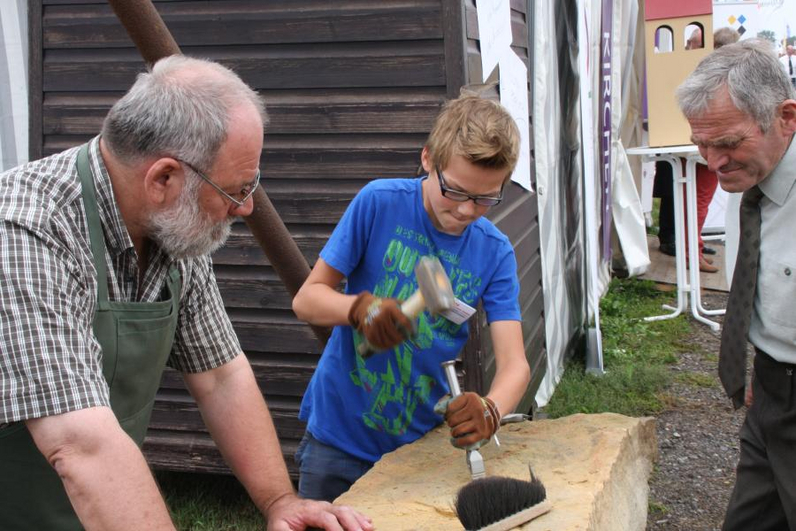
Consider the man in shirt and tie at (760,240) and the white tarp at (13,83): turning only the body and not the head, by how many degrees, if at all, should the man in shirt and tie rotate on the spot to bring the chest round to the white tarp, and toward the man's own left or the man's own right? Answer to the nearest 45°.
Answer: approximately 45° to the man's own right

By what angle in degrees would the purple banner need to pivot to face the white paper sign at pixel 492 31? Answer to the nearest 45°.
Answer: approximately 45° to its right

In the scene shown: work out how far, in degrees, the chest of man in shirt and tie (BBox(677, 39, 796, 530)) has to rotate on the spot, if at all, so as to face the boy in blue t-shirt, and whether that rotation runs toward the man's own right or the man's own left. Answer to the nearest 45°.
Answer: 0° — they already face them

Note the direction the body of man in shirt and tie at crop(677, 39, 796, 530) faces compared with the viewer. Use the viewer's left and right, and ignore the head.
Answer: facing the viewer and to the left of the viewer

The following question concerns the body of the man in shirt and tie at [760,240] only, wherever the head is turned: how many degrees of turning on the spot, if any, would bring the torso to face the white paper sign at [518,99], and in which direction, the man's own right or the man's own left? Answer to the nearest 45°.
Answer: approximately 90° to the man's own right

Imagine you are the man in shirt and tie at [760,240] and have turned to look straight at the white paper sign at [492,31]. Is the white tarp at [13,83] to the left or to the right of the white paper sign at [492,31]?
left

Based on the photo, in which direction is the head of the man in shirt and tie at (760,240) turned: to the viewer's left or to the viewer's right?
to the viewer's left

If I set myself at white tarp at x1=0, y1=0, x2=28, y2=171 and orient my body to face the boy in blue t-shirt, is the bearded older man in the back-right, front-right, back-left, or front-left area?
front-right

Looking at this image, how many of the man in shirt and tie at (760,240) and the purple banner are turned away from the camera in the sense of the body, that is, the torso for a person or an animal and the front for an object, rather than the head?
0

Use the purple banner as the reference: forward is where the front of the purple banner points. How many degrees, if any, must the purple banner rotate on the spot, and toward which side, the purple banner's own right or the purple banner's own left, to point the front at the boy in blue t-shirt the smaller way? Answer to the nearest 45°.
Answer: approximately 45° to the purple banner's own right

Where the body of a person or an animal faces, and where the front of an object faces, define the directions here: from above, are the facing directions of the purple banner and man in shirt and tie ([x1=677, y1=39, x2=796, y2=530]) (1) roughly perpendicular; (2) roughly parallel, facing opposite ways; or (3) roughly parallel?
roughly perpendicular

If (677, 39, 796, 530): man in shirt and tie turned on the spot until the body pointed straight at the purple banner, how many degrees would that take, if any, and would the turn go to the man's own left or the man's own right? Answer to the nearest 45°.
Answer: approximately 135° to the man's own right

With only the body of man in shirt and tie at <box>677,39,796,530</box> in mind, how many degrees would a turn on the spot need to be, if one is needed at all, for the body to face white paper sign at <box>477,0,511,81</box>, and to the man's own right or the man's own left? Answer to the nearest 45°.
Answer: approximately 90° to the man's own right

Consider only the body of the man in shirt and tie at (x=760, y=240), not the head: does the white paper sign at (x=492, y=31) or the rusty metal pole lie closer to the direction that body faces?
the rusty metal pole

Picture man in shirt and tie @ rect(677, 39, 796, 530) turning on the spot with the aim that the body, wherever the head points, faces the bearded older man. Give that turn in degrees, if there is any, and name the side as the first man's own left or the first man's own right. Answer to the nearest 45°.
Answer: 0° — they already face them

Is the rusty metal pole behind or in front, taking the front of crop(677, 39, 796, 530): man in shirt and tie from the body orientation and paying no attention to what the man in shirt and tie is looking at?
in front
